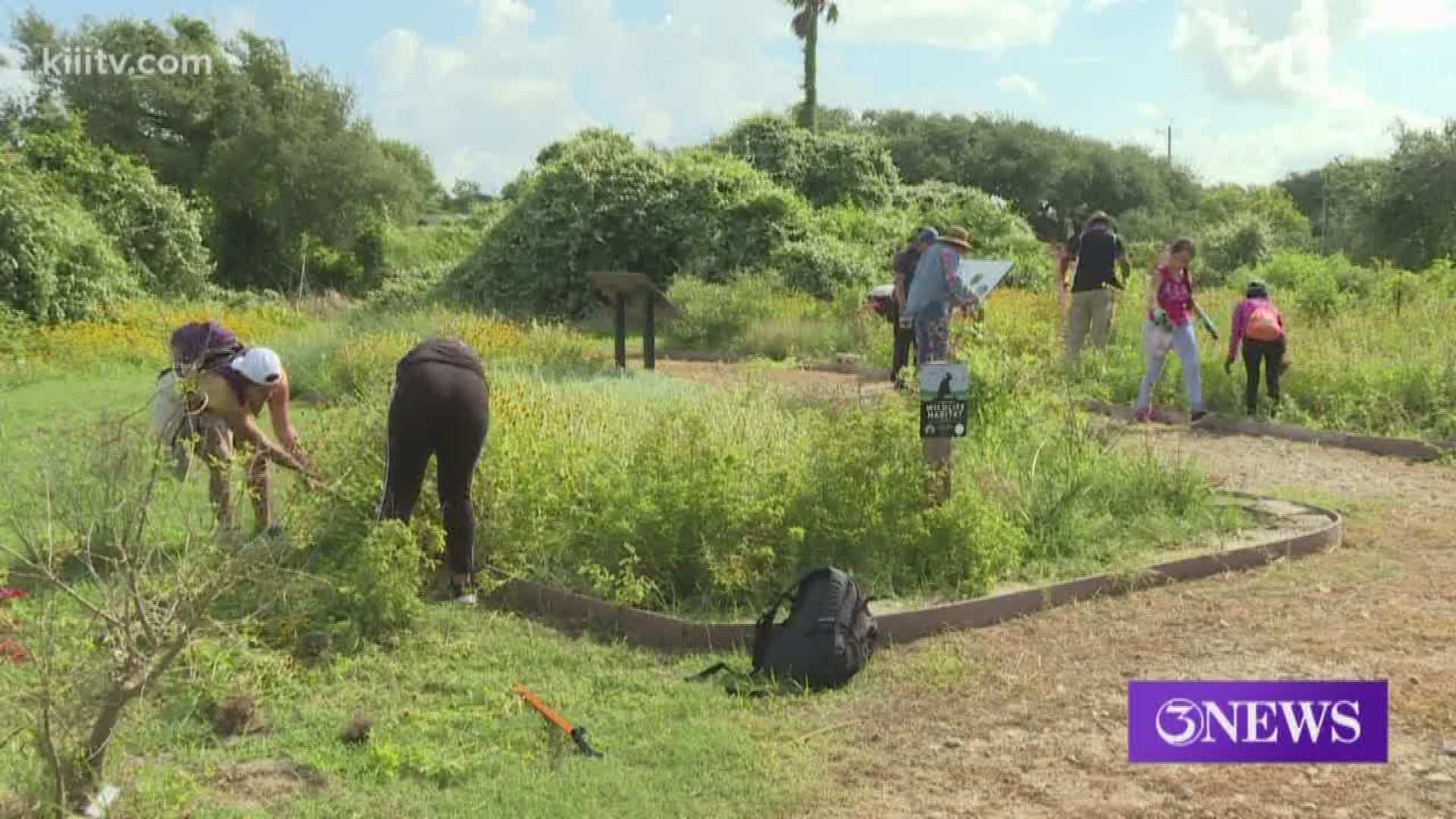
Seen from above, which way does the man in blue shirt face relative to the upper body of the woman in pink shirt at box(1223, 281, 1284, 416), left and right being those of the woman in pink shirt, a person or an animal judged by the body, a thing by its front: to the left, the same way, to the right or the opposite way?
to the right

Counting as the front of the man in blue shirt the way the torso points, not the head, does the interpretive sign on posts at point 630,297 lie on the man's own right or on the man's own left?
on the man's own left

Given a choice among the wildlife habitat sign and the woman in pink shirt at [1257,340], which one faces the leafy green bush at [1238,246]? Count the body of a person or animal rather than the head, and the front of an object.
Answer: the woman in pink shirt

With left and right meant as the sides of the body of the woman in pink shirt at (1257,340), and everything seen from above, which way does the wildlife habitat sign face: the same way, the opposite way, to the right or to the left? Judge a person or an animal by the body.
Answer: the opposite way

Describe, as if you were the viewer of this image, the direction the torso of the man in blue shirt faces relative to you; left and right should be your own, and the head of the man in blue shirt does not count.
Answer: facing to the right of the viewer

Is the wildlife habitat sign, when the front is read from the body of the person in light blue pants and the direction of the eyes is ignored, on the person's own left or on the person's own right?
on the person's own right

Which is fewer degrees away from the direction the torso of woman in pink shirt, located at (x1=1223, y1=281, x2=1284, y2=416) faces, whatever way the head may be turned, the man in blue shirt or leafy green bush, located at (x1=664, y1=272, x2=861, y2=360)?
the leafy green bush

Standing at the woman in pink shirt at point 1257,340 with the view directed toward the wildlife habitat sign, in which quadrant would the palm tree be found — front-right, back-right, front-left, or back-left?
back-right

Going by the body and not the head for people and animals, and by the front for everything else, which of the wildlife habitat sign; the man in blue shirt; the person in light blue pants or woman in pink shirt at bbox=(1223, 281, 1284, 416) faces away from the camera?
the woman in pink shirt

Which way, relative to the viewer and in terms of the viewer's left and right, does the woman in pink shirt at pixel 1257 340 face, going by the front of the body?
facing away from the viewer

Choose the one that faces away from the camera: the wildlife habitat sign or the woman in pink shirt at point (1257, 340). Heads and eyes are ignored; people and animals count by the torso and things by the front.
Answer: the woman in pink shirt

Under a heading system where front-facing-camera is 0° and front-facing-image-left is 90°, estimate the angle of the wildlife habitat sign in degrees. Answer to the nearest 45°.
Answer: approximately 0°

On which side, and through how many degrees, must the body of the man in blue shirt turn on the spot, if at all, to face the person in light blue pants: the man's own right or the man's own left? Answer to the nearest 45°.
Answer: approximately 45° to the man's own right

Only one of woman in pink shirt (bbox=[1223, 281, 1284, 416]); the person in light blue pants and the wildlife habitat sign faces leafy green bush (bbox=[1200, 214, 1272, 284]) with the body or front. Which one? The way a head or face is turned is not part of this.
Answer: the woman in pink shirt
